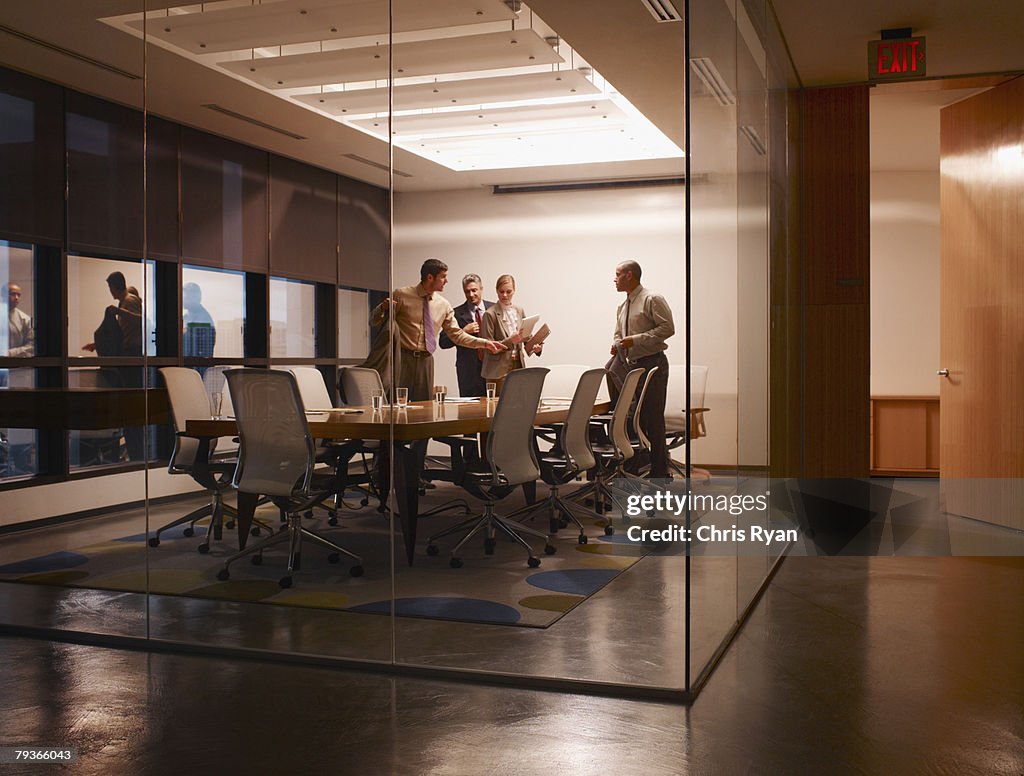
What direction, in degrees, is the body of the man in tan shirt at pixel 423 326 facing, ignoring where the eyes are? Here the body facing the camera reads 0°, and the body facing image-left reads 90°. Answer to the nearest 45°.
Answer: approximately 315°

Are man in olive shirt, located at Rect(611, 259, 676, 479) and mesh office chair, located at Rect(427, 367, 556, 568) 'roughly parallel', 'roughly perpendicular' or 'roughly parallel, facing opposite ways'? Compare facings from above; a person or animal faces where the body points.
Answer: roughly perpendicular

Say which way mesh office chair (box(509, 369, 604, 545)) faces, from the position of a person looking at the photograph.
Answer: facing away from the viewer and to the left of the viewer

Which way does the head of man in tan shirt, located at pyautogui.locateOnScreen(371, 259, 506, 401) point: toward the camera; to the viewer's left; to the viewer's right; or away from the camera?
to the viewer's right

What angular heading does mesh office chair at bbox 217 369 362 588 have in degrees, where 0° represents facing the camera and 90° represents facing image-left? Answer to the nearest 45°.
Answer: approximately 225°

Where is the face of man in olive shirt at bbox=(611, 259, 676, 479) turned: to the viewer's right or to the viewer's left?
to the viewer's left

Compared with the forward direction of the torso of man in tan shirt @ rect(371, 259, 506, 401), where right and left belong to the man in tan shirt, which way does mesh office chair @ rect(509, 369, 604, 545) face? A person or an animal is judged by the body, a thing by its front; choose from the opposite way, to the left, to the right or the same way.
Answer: the opposite way

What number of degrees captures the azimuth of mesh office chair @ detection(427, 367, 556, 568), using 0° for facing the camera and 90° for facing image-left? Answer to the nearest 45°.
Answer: approximately 135°
